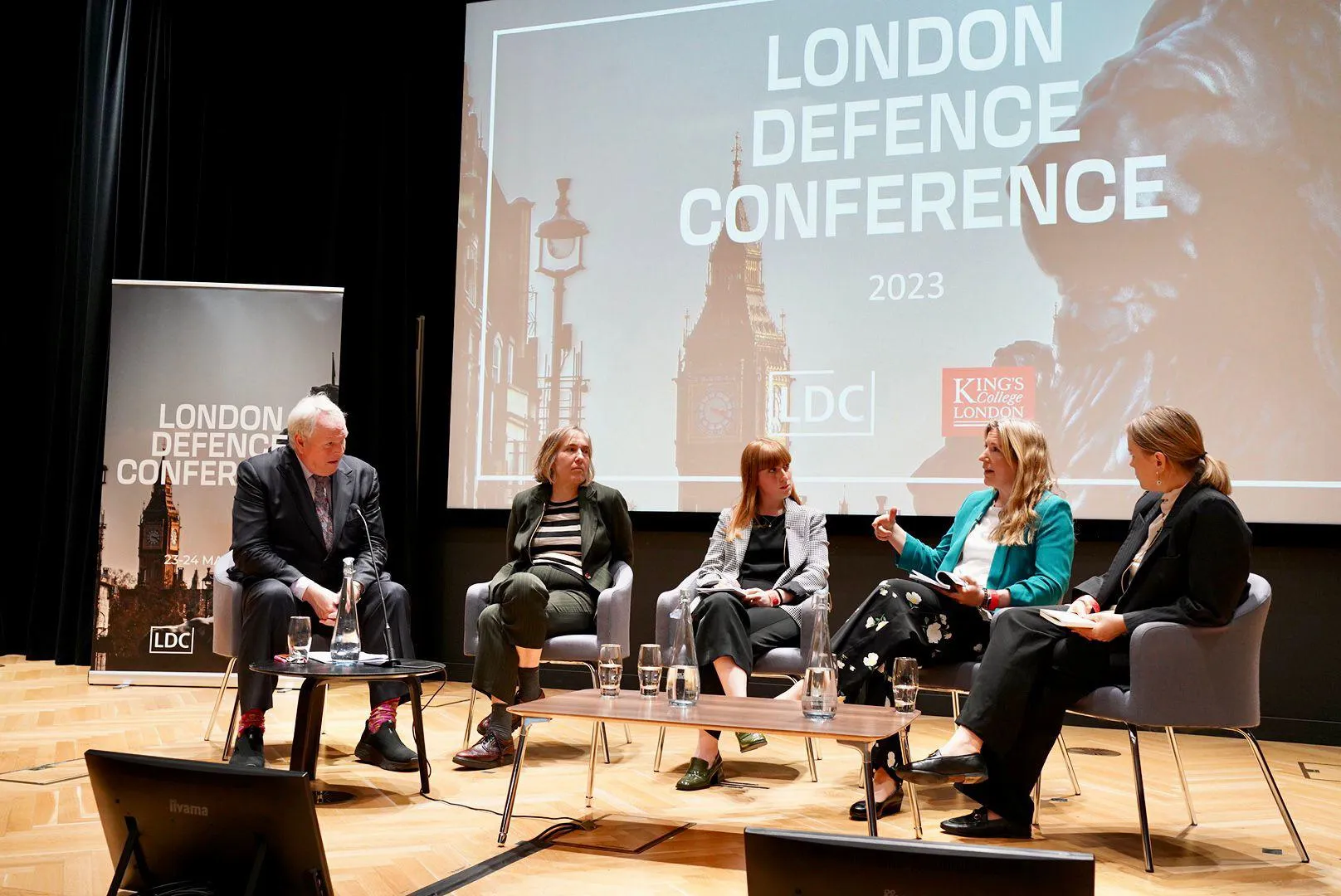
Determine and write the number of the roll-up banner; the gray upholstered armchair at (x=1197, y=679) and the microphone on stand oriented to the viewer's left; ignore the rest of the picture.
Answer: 2

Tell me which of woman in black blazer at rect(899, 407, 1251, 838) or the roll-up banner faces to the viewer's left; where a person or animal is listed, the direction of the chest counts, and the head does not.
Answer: the woman in black blazer

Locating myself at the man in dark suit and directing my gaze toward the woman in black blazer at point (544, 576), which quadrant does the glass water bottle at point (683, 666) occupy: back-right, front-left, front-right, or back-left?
front-right

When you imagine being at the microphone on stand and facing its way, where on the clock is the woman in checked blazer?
The woman in checked blazer is roughly at 6 o'clock from the microphone on stand.

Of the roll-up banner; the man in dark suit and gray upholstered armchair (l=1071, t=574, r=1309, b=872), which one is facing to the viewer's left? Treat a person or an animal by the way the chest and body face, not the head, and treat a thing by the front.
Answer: the gray upholstered armchair

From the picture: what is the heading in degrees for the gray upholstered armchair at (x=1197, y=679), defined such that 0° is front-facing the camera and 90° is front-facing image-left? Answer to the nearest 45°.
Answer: approximately 90°

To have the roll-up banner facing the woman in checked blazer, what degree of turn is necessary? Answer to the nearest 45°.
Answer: approximately 45° to its left

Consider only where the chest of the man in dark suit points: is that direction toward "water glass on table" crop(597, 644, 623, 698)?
yes

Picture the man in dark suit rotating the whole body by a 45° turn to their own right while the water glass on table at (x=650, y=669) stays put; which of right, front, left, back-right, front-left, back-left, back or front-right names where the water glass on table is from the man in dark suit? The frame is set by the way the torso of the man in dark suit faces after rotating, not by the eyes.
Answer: front-left

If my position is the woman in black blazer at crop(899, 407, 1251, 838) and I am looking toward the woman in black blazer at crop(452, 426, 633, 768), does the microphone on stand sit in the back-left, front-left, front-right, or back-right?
front-left

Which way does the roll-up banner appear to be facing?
toward the camera

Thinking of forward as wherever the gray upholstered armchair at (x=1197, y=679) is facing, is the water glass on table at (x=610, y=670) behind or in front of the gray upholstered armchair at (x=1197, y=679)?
in front

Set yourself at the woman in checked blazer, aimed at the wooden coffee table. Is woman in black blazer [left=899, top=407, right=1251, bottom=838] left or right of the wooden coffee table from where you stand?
left

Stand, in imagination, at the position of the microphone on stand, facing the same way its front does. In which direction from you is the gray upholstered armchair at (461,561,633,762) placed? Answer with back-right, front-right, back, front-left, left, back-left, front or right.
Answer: back

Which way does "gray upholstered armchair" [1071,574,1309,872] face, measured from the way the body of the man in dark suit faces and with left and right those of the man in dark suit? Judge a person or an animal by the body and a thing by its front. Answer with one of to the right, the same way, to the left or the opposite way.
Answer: to the right

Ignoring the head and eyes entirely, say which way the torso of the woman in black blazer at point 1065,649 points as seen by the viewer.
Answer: to the viewer's left

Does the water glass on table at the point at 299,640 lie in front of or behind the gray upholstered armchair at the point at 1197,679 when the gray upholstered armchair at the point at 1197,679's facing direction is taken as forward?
in front

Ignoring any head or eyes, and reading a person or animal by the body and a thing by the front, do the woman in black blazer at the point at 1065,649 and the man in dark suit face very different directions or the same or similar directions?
very different directions
